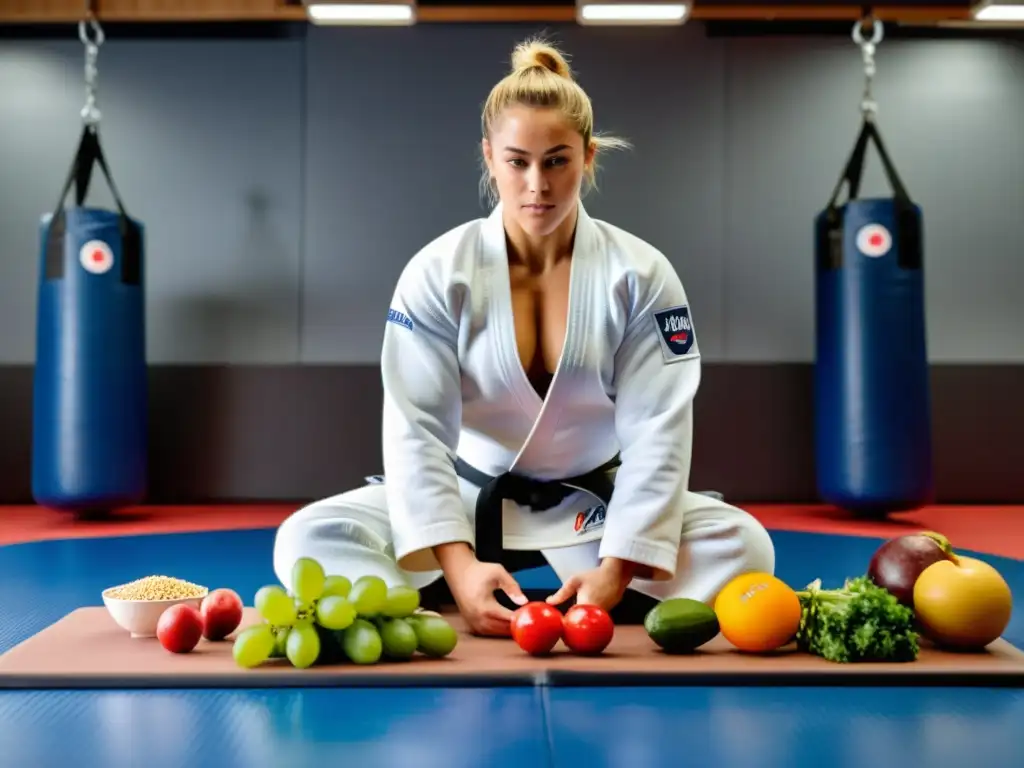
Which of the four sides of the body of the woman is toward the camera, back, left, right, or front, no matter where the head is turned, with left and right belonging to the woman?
front

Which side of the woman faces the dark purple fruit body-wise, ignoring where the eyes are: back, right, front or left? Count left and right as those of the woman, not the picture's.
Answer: left

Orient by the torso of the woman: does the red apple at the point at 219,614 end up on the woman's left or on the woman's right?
on the woman's right

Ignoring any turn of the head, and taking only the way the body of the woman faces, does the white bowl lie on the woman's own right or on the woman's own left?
on the woman's own right

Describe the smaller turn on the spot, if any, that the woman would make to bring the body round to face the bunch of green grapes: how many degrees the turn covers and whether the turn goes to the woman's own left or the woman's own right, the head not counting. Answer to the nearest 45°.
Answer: approximately 45° to the woman's own right

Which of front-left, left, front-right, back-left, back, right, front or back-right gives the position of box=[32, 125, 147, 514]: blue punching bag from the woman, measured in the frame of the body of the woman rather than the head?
back-right

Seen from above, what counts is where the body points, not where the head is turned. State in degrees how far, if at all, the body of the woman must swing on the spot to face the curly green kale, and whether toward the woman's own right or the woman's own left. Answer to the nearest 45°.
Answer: approximately 45° to the woman's own left

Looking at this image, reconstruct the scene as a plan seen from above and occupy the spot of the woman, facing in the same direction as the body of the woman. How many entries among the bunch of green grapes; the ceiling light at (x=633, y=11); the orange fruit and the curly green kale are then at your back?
1

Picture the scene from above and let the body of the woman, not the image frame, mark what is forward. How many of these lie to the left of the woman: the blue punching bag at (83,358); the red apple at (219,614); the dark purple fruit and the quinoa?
1

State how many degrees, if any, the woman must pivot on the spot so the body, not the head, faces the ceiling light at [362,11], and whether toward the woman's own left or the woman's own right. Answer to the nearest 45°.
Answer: approximately 180°

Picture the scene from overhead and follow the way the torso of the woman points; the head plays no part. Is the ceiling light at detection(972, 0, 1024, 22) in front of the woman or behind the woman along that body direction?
behind
